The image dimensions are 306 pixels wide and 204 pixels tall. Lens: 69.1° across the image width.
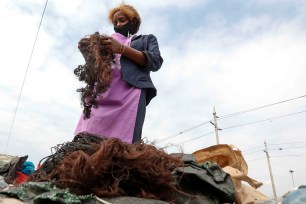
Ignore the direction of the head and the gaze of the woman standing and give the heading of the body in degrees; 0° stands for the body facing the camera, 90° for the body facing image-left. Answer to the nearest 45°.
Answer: approximately 45°
